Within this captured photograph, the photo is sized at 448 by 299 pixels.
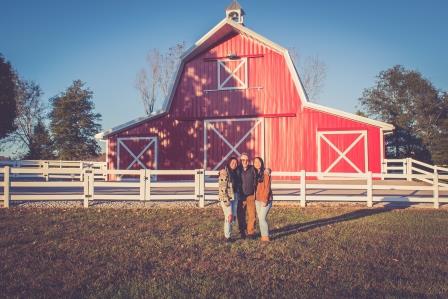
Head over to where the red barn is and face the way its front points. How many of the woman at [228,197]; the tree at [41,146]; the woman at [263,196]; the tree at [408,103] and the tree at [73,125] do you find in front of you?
2

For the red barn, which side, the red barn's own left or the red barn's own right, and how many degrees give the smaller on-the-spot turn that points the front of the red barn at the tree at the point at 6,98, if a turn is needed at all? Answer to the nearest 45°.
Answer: approximately 135° to the red barn's own right

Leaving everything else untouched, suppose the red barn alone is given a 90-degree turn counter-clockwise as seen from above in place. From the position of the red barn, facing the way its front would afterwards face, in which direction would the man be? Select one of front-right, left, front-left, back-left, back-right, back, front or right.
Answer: right

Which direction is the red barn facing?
toward the camera

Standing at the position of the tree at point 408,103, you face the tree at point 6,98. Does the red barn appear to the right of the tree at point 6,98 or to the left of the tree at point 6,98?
left

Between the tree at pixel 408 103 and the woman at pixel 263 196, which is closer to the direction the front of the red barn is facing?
the woman

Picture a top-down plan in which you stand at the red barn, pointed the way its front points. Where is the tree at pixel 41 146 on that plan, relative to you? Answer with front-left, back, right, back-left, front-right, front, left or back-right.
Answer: back-right

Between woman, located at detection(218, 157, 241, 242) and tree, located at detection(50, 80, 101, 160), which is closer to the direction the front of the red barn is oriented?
the woman

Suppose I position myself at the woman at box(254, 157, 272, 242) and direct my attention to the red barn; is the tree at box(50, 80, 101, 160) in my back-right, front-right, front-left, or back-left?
front-left

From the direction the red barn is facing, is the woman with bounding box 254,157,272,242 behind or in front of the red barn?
in front

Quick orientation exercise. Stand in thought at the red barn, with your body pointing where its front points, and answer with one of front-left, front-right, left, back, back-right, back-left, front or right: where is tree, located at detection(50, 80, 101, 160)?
back-right
